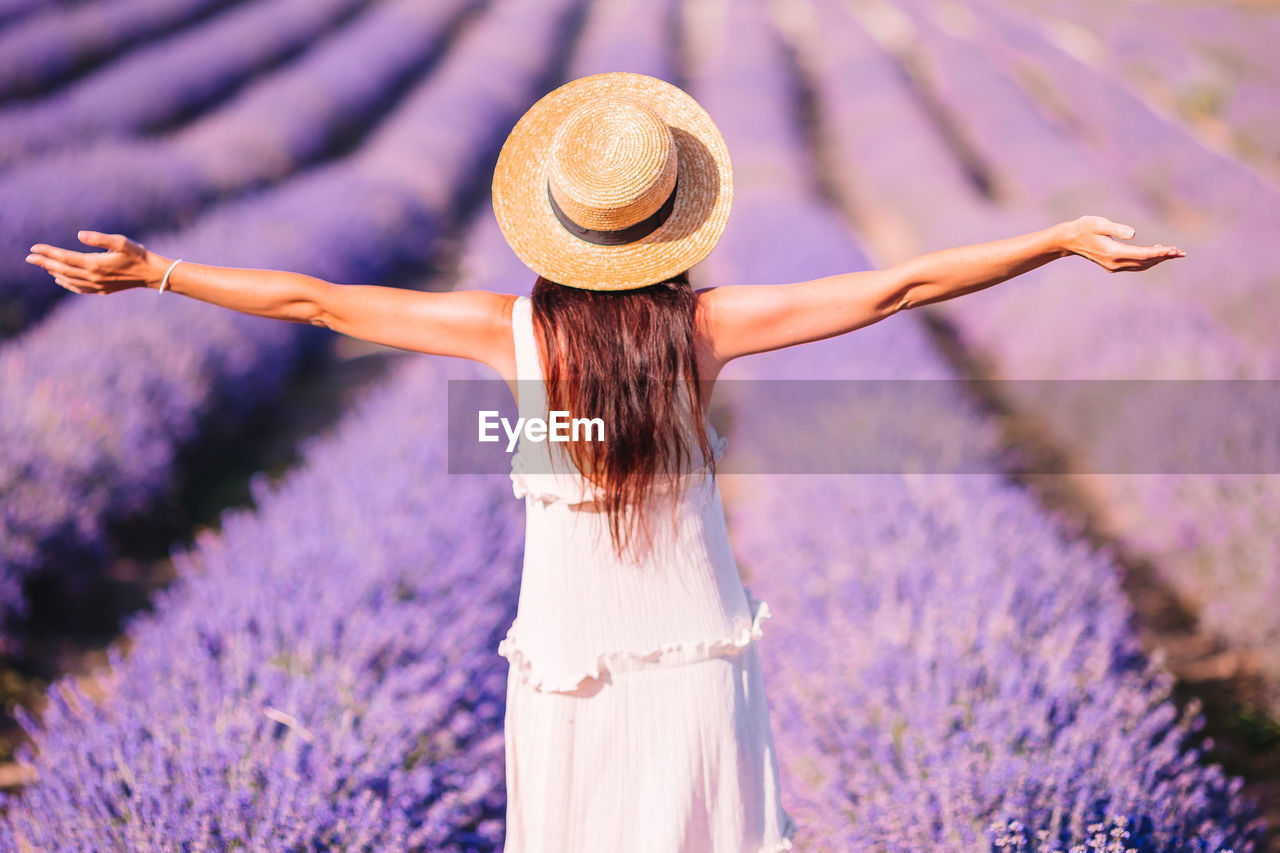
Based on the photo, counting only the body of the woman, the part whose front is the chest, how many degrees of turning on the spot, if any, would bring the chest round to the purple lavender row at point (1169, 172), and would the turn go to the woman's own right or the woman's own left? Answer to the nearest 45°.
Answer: approximately 45° to the woman's own right

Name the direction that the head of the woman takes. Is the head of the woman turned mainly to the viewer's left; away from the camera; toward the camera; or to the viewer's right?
away from the camera

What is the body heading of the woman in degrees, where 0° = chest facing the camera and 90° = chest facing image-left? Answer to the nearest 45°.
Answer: approximately 180°

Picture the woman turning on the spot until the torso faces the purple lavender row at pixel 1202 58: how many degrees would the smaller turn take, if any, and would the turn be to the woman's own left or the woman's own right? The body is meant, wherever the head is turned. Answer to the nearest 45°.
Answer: approximately 45° to the woman's own right

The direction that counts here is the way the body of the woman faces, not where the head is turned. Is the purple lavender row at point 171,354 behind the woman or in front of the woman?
in front
